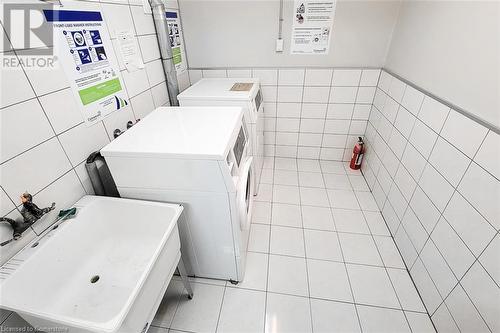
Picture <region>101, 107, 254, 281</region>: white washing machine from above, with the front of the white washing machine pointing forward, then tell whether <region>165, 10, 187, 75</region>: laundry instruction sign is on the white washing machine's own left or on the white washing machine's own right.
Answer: on the white washing machine's own left

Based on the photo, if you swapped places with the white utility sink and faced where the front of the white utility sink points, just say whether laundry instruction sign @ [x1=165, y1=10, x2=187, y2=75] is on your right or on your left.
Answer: on your left

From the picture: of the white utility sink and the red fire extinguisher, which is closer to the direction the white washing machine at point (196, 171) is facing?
the red fire extinguisher

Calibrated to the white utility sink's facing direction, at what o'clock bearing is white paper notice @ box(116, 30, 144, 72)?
The white paper notice is roughly at 9 o'clock from the white utility sink.

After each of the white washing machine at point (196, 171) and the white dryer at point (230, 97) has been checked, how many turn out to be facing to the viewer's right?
2

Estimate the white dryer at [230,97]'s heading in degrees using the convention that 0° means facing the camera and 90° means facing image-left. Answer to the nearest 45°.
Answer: approximately 270°

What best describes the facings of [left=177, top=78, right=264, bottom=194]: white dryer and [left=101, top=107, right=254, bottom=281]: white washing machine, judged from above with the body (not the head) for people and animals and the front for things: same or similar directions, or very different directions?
same or similar directions

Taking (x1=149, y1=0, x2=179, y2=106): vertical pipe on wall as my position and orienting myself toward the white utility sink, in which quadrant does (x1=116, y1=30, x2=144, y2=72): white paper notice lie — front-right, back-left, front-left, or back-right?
front-right

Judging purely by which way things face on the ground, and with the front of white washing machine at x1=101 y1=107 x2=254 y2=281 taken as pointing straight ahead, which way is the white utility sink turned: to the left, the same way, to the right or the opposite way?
the same way

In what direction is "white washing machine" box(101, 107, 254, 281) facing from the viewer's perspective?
to the viewer's right

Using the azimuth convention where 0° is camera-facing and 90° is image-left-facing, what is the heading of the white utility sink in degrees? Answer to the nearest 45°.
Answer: approximately 315°

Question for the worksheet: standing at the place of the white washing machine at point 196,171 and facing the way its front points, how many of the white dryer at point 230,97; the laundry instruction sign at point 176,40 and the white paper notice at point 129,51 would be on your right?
0

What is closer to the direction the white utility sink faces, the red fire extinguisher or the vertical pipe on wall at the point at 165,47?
the red fire extinguisher

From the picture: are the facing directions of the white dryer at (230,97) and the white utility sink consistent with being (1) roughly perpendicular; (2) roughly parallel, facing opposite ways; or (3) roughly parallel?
roughly parallel

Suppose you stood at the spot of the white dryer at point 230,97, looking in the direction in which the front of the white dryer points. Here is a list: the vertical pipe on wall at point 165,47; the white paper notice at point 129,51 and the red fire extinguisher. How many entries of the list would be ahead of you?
1

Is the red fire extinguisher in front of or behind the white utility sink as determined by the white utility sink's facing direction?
in front
